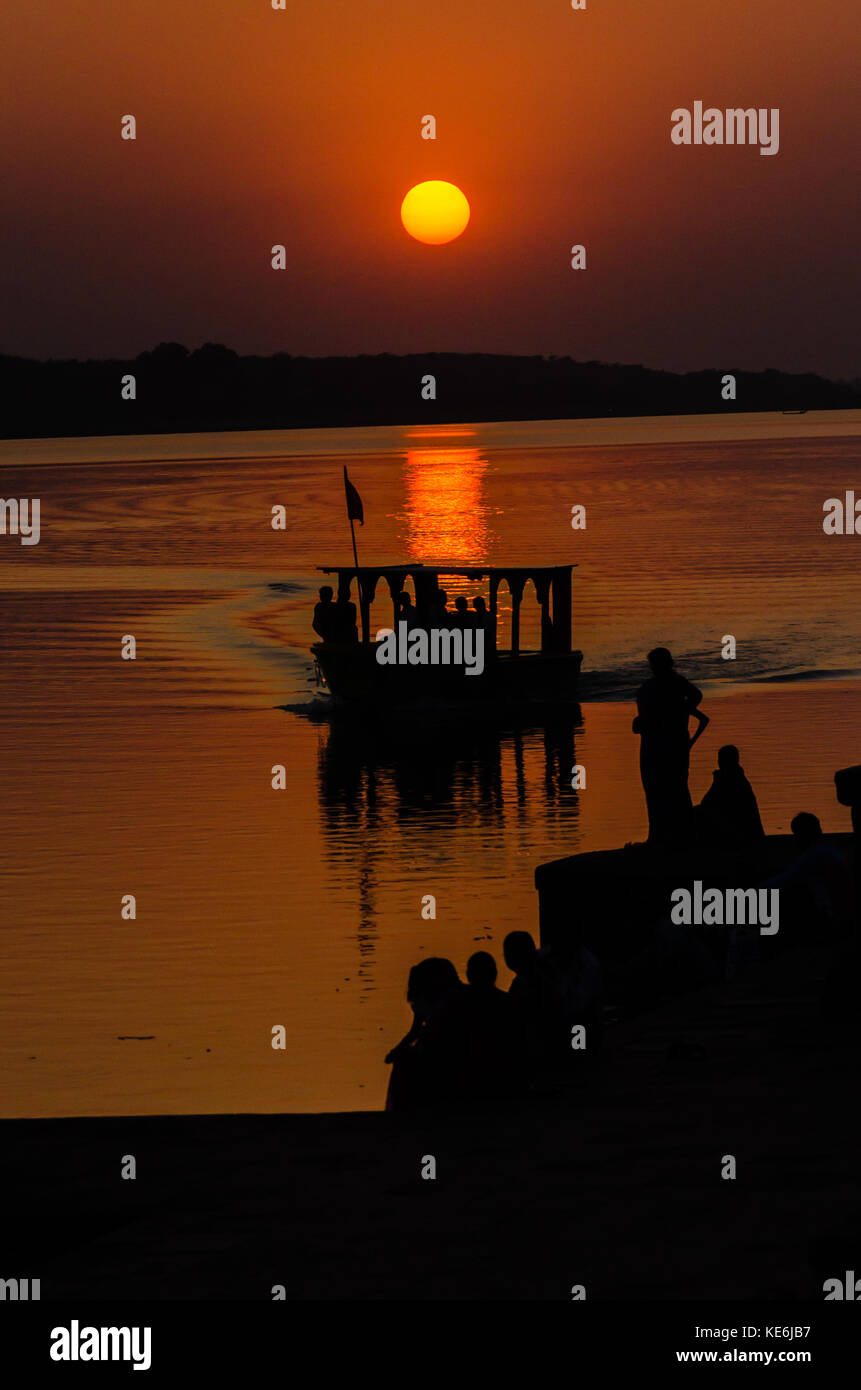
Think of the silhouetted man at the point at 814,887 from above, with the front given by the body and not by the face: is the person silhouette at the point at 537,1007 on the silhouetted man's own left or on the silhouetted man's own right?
on the silhouetted man's own left
